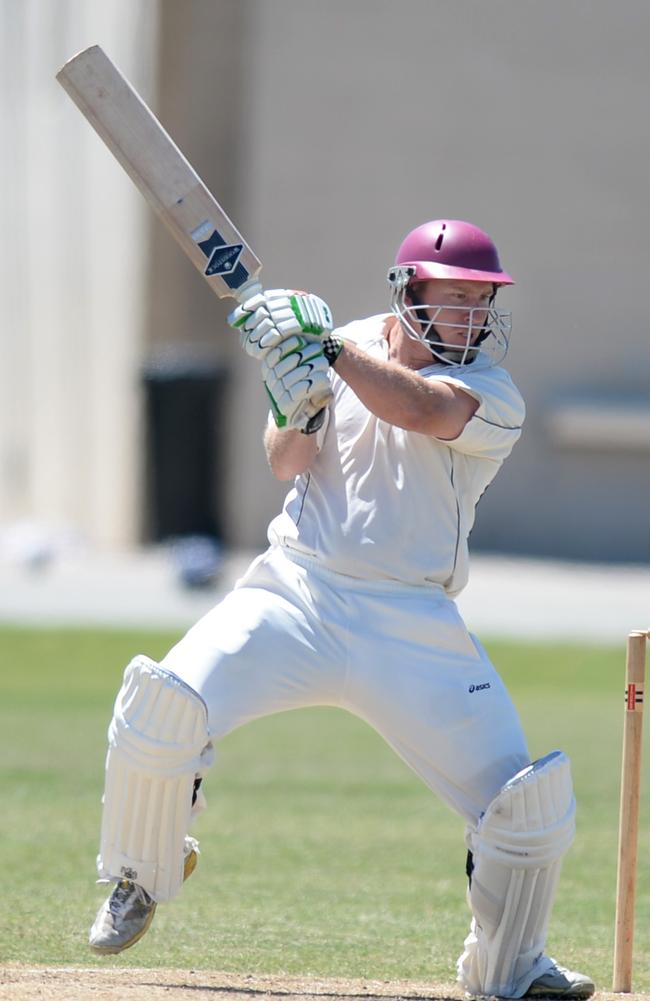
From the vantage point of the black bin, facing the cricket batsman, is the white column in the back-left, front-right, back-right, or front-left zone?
back-right

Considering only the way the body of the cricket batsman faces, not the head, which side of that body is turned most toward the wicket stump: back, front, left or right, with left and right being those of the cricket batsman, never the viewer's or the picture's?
left

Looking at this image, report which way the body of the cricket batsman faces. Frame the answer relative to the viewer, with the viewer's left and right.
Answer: facing the viewer

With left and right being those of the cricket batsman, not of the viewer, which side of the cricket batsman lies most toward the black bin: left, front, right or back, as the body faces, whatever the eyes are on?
back

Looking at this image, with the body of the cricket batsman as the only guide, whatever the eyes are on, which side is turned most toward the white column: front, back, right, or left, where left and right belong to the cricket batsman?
back
